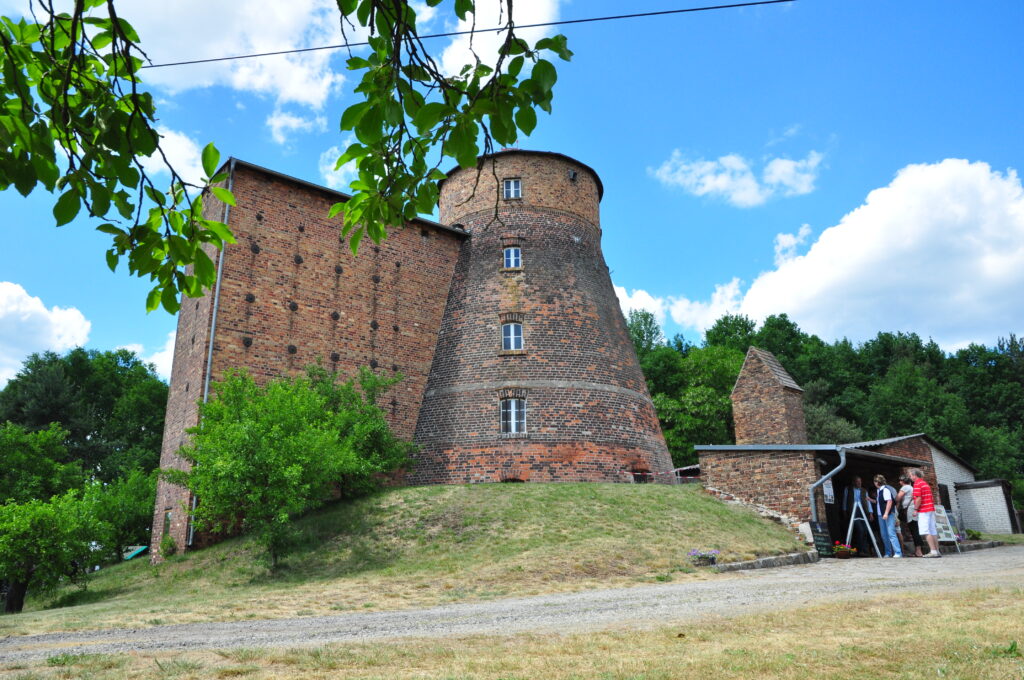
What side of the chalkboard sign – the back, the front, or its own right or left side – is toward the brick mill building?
right

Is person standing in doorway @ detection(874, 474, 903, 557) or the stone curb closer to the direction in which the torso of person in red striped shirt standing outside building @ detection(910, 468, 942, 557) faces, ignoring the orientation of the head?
the person standing in doorway

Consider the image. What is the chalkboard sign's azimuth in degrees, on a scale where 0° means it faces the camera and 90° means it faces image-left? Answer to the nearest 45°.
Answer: approximately 0°

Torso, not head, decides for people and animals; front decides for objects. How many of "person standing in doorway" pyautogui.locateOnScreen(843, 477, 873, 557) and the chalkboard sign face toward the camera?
2

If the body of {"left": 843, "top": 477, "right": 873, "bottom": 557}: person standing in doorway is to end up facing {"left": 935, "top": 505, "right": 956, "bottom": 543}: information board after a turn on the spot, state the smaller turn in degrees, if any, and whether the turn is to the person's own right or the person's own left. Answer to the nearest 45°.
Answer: approximately 135° to the person's own left

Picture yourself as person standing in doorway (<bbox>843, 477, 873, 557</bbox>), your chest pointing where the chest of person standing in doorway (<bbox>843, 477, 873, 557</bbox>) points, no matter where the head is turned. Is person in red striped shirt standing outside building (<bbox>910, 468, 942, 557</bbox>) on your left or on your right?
on your left

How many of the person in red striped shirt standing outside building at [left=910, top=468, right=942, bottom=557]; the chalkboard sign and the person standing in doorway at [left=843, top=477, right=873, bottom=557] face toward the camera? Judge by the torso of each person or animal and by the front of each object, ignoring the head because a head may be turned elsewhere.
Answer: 2

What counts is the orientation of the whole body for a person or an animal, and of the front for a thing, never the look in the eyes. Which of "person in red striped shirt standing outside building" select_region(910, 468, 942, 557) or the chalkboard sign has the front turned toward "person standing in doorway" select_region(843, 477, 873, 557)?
"person in red striped shirt standing outside building" select_region(910, 468, 942, 557)

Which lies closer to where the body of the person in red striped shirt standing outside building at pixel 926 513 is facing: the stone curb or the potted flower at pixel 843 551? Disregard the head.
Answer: the potted flower

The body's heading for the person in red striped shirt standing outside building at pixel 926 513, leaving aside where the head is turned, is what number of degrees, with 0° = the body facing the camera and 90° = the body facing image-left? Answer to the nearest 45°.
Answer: approximately 135°
